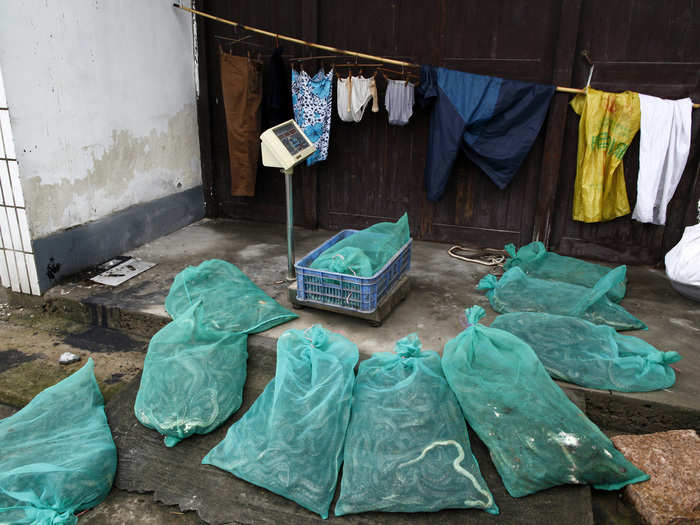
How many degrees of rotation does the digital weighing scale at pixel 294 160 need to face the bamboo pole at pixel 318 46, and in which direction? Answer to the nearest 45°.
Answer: approximately 135° to its left

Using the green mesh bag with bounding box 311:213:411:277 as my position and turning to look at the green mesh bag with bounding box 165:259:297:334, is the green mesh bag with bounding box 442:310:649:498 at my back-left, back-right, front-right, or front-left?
back-left

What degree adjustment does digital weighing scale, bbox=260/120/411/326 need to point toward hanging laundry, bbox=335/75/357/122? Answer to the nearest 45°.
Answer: approximately 135° to its left

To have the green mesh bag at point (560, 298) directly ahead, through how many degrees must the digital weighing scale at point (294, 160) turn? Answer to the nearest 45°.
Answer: approximately 45° to its left

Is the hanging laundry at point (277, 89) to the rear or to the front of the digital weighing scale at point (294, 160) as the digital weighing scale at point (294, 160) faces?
to the rear

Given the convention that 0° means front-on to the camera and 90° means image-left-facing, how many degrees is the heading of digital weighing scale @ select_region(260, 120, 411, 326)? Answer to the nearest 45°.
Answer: approximately 315°

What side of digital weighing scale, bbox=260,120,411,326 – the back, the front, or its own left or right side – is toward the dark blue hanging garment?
left

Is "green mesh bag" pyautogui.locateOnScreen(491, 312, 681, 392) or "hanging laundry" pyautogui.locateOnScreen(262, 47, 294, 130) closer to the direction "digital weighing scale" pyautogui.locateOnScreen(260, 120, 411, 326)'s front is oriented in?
the green mesh bag

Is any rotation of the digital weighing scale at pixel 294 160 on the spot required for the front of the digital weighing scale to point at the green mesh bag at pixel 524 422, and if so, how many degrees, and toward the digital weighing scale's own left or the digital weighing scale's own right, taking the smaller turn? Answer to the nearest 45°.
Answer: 0° — it already faces it
